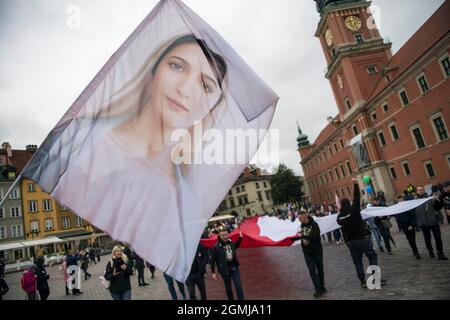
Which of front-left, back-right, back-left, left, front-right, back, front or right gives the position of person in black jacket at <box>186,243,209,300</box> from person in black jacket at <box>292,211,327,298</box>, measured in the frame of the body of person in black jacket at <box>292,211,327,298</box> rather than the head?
front-right

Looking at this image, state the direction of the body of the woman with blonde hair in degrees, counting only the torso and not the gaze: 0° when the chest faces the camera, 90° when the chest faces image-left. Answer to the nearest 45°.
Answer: approximately 0°

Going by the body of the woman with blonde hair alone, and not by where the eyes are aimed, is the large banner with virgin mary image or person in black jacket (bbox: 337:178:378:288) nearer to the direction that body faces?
the large banner with virgin mary image

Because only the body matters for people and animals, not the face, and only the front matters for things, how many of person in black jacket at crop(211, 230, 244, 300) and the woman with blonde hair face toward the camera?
2

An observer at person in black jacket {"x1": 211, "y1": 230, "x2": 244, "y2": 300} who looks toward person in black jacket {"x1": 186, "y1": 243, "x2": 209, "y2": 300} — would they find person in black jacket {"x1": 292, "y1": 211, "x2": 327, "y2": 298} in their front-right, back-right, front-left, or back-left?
back-right

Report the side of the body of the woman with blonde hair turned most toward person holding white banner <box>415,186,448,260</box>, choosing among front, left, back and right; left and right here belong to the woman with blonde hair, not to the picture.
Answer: left

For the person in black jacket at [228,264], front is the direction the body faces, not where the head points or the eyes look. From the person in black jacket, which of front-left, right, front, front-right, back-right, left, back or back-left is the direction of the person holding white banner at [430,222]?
left

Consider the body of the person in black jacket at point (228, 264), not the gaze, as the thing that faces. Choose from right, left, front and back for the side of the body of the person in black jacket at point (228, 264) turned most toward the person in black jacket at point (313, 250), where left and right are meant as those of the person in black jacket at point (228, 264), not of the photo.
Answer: left

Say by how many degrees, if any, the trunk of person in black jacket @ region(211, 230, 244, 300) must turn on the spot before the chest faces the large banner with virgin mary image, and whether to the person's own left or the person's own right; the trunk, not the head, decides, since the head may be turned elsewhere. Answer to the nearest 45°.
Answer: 0° — they already face it
